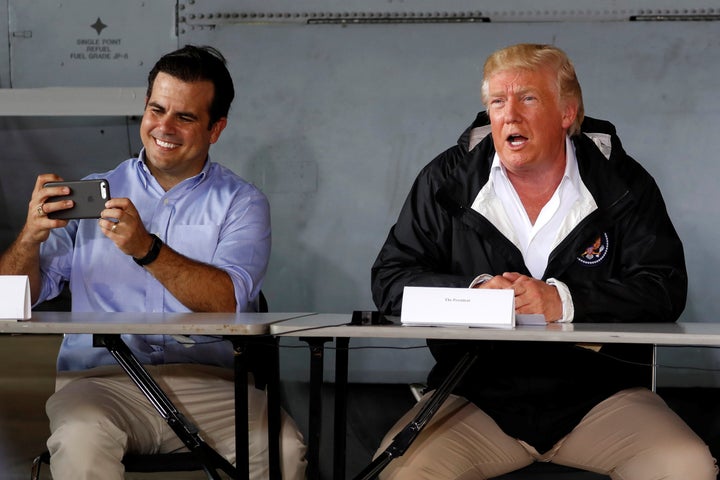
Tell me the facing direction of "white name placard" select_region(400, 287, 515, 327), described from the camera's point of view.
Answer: facing the viewer

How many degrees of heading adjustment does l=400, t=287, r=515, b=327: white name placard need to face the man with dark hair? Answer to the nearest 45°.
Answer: approximately 135° to its right

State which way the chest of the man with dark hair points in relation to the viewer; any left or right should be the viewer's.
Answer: facing the viewer and to the left of the viewer

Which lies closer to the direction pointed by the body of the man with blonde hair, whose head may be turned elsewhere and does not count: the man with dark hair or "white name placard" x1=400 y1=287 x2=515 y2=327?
the white name placard

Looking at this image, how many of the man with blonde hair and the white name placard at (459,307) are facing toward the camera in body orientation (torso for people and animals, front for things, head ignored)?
2

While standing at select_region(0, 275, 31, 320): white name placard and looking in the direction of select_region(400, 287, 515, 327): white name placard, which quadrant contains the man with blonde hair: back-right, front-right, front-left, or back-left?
front-left

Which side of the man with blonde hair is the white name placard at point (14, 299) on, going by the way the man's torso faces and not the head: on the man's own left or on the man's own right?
on the man's own right

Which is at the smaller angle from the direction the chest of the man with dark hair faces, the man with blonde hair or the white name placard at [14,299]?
the white name placard

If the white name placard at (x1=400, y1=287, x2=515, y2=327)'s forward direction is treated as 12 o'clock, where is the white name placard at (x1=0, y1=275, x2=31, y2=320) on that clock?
the white name placard at (x1=0, y1=275, x2=31, y2=320) is roughly at 3 o'clock from the white name placard at (x1=400, y1=287, x2=515, y2=327).

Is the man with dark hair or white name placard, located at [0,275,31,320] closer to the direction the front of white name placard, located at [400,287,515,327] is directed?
the white name placard

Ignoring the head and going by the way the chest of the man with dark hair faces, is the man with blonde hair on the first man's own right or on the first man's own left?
on the first man's own left

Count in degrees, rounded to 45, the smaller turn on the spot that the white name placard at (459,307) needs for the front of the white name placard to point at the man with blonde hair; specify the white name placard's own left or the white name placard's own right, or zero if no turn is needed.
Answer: approximately 135° to the white name placard's own left

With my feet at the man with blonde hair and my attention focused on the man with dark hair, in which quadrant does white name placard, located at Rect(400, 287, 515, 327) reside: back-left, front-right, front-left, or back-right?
front-left

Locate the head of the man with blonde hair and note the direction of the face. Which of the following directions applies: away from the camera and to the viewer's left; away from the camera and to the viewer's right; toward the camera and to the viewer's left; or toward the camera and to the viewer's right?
toward the camera and to the viewer's left

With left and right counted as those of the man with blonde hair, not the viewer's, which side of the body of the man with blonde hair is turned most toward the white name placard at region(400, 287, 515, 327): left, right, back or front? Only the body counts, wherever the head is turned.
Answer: front

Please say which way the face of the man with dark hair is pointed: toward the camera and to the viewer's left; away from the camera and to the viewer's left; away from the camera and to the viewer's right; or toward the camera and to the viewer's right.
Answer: toward the camera and to the viewer's left
